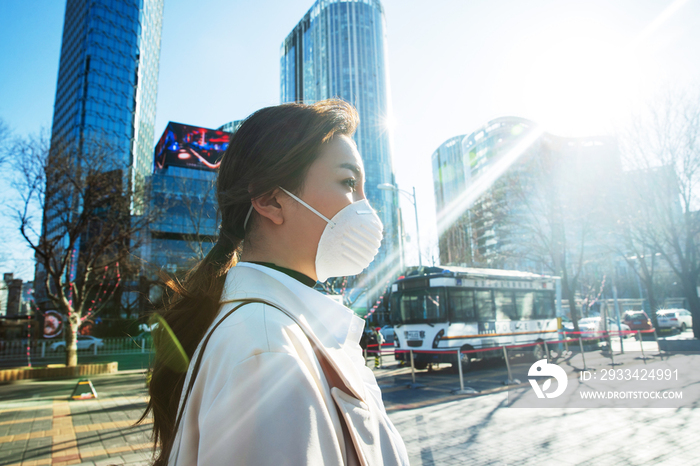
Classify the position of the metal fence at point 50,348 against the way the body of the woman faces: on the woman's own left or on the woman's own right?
on the woman's own left

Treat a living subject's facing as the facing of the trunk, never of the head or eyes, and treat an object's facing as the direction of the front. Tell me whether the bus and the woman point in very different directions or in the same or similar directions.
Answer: very different directions

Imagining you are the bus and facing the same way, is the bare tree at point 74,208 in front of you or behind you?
in front

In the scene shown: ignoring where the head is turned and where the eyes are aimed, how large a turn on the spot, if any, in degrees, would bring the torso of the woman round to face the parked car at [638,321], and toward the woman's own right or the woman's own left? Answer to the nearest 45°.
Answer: approximately 45° to the woman's own left

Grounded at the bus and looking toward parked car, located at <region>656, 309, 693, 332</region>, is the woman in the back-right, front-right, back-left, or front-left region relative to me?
back-right

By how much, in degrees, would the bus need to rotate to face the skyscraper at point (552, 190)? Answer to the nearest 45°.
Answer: approximately 180°

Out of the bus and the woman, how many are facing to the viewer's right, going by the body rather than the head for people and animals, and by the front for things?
1

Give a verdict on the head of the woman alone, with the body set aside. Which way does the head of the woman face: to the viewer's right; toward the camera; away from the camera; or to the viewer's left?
to the viewer's right

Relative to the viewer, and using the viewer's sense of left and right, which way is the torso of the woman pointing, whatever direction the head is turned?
facing to the right of the viewer

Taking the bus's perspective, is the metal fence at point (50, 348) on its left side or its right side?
on its right

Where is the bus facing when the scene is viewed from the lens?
facing the viewer and to the left of the viewer

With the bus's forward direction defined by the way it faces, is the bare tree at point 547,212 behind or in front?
behind

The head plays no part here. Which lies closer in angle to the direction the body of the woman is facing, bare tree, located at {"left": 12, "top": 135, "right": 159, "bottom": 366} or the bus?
the bus

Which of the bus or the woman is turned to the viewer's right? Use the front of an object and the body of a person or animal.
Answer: the woman
